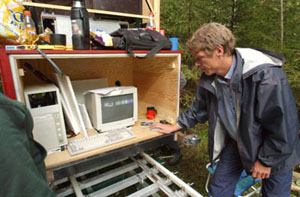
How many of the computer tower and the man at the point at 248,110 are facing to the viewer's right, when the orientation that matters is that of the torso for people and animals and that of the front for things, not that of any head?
0

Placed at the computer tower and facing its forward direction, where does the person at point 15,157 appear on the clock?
The person is roughly at 12 o'clock from the computer tower.

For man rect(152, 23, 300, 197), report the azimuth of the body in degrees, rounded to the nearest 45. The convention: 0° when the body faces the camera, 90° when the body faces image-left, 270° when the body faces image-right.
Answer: approximately 45°

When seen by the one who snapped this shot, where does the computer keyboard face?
facing the viewer and to the right of the viewer

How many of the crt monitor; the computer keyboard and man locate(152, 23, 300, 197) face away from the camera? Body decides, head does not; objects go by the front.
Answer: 0

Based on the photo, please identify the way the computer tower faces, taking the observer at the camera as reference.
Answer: facing the viewer

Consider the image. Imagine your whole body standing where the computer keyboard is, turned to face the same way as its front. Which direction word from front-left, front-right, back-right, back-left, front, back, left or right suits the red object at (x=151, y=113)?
left
